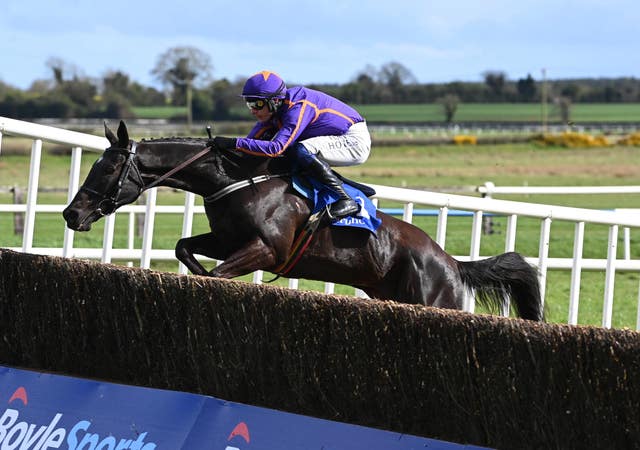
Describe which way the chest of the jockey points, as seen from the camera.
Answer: to the viewer's left

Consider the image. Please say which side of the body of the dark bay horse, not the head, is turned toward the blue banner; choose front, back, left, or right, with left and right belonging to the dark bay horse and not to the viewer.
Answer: left

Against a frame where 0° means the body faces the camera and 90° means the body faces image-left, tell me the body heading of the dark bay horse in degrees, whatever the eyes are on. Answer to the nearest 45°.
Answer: approximately 90°

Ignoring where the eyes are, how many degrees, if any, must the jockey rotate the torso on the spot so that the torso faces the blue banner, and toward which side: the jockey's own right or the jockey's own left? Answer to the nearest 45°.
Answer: approximately 90° to the jockey's own left
